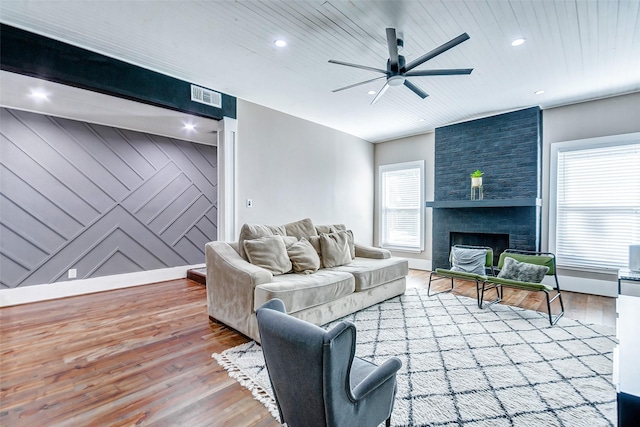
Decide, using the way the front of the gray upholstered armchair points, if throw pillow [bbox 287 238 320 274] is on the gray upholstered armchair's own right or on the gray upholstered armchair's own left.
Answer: on the gray upholstered armchair's own left

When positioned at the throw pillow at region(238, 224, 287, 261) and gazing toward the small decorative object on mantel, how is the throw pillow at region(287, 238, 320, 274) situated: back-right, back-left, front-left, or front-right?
front-right

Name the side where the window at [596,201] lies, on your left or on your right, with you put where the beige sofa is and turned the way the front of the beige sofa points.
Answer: on your left

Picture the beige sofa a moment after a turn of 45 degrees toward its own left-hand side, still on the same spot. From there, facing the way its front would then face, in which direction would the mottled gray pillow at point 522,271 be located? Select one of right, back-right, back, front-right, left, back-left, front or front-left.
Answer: front

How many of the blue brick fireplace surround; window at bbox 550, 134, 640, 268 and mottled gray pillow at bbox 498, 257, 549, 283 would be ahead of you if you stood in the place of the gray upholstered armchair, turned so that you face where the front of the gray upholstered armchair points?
3

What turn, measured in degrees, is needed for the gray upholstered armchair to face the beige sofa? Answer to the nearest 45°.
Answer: approximately 45° to its left

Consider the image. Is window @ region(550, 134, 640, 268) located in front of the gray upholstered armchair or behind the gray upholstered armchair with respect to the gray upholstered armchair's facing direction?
in front

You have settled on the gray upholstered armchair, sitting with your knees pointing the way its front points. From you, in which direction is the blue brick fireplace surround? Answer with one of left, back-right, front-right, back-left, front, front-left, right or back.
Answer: front

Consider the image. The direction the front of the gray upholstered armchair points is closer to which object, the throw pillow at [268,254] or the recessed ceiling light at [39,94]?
the throw pillow

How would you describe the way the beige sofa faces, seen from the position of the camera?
facing the viewer and to the right of the viewer

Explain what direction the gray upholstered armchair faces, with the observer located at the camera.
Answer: facing away from the viewer and to the right of the viewer

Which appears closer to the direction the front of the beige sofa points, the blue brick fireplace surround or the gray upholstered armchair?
the gray upholstered armchair

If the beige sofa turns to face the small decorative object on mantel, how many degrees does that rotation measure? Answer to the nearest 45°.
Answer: approximately 90° to its left

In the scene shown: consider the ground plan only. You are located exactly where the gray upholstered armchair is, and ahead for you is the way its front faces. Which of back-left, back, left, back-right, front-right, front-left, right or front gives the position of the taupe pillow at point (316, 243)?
front-left

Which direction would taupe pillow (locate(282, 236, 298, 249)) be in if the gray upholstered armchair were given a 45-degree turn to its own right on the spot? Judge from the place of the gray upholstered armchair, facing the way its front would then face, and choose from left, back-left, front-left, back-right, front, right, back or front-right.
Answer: left

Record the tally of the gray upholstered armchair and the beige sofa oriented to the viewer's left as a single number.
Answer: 0

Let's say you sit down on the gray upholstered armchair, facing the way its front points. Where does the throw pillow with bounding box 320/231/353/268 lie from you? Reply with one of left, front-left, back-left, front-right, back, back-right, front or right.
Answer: front-left

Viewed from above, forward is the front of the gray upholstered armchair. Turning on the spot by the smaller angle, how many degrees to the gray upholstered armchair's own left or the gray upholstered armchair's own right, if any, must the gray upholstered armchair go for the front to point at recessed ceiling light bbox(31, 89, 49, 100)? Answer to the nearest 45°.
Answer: approximately 90° to the gray upholstered armchair's own left

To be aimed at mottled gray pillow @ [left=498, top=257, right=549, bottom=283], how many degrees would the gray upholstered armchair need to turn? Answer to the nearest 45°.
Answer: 0° — it already faces it
